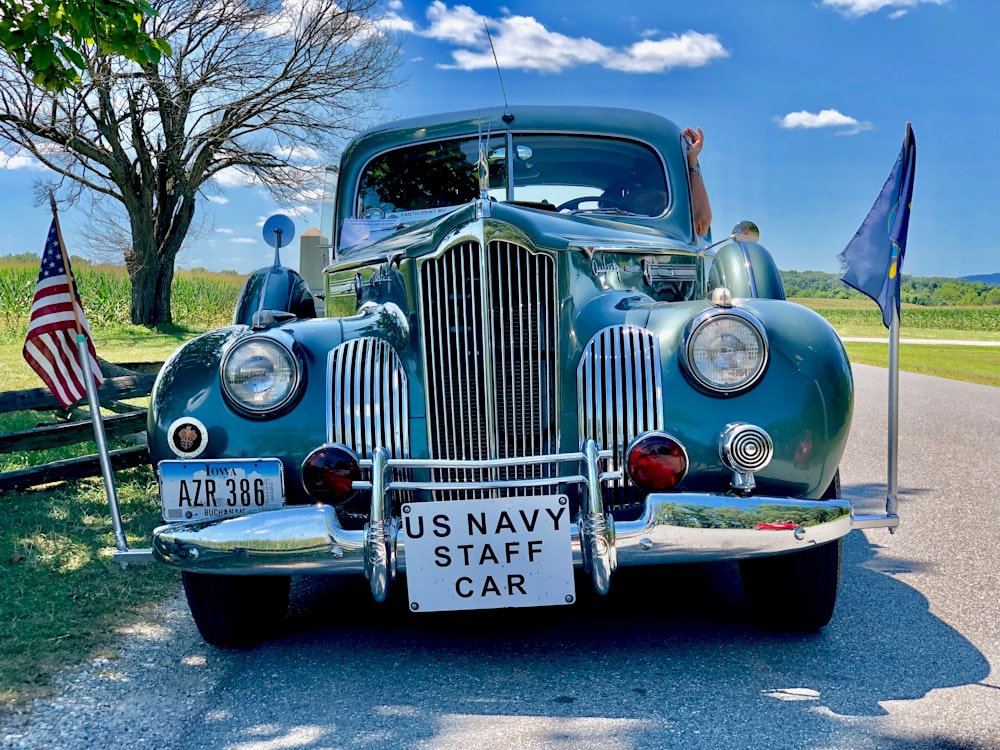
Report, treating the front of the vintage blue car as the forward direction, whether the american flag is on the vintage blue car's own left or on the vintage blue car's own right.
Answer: on the vintage blue car's own right

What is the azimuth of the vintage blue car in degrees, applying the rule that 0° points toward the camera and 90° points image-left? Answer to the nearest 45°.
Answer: approximately 0°

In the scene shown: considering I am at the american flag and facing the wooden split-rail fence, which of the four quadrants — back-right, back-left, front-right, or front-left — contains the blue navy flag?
back-right

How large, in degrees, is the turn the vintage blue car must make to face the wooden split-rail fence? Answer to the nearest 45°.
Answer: approximately 135° to its right
